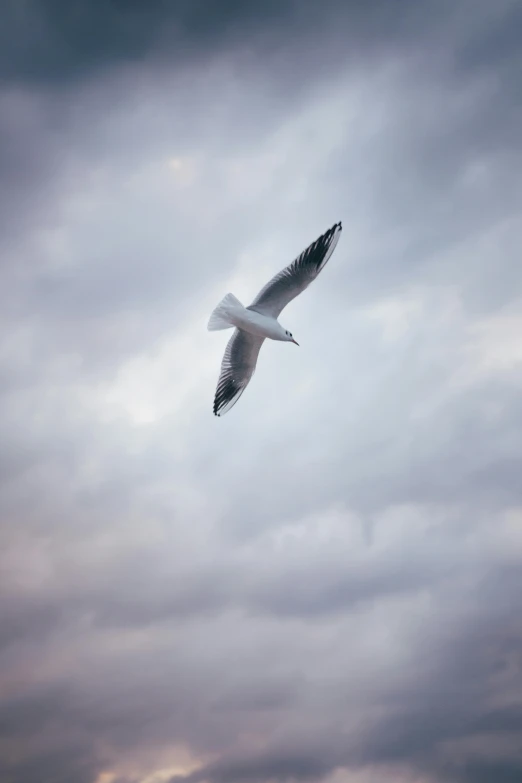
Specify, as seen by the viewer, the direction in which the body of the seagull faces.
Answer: to the viewer's right
